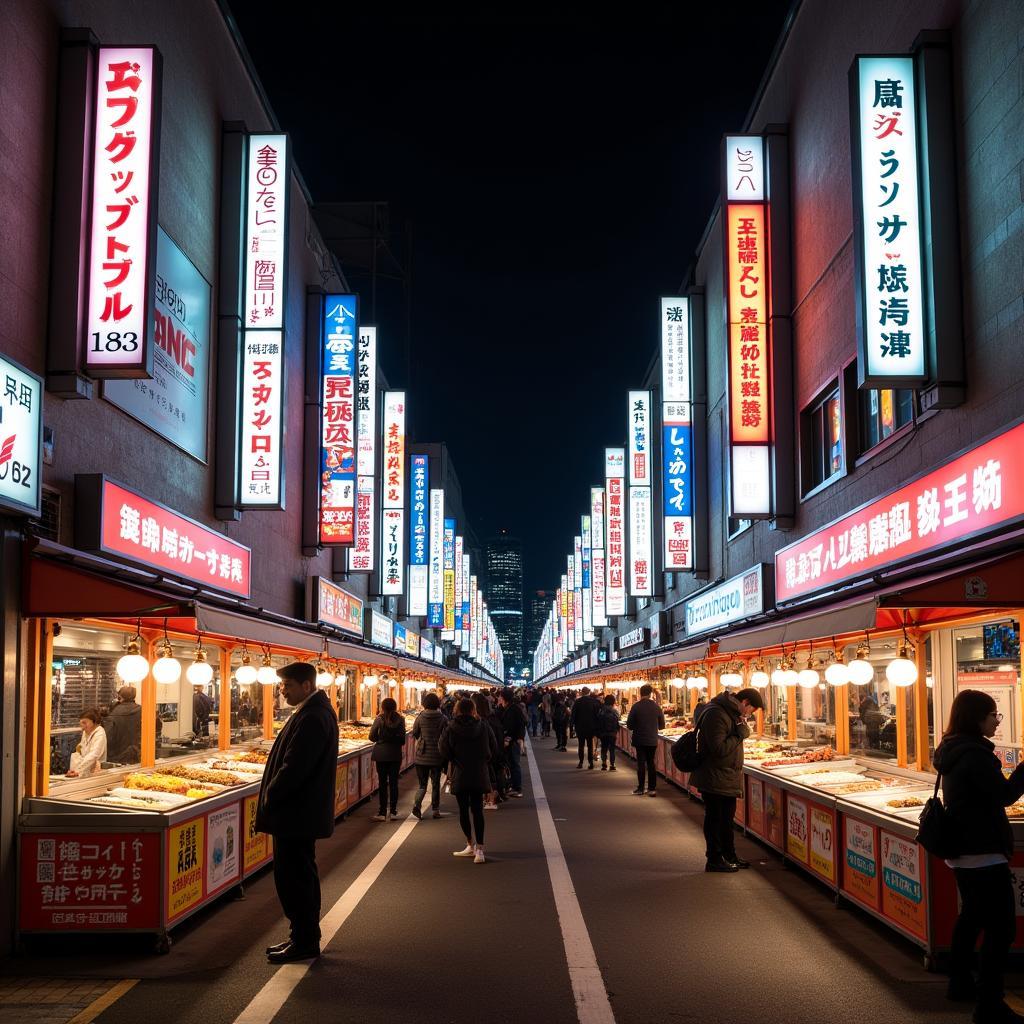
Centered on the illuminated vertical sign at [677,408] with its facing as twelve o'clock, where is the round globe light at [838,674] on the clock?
The round globe light is roughly at 12 o'clock from the illuminated vertical sign.

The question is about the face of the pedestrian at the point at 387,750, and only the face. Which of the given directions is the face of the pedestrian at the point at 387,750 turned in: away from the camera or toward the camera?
away from the camera

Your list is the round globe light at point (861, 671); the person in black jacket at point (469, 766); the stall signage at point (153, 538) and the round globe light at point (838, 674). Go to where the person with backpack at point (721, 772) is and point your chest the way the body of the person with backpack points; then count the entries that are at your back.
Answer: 2

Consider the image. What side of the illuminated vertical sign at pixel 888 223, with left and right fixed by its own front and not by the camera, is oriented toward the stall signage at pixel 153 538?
right

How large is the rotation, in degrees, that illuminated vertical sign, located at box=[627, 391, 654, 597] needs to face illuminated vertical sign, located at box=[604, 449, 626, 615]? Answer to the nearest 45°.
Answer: approximately 180°

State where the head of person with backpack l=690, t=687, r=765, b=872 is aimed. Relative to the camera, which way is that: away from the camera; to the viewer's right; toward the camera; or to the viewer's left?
to the viewer's right

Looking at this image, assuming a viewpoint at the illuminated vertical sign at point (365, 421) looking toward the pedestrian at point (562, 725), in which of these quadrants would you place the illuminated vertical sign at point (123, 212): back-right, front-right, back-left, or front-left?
back-right

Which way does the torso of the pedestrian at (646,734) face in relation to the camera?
away from the camera

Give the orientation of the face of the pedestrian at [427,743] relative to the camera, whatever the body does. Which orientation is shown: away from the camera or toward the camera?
away from the camera

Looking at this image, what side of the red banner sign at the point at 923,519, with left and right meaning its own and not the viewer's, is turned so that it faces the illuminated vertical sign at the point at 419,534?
right

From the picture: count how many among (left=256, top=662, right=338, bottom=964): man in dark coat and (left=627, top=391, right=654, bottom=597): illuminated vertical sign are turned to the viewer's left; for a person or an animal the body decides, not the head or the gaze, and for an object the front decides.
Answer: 1

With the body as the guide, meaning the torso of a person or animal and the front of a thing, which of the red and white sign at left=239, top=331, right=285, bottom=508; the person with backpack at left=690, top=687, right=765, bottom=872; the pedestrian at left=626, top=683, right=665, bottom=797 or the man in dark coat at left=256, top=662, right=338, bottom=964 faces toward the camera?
the red and white sign

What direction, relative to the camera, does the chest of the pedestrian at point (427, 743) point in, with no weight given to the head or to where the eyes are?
away from the camera

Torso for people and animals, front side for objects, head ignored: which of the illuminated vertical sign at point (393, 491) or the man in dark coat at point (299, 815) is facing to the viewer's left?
the man in dark coat
